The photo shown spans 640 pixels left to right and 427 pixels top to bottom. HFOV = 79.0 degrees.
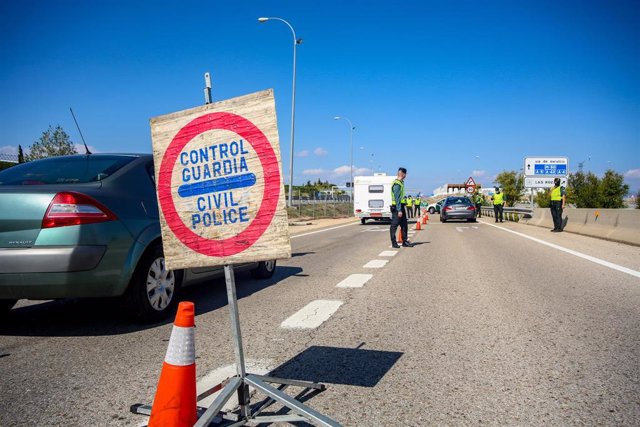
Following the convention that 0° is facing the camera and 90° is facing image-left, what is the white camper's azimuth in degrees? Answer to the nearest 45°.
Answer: approximately 180°

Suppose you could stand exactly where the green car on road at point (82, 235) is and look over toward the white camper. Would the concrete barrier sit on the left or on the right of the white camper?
right

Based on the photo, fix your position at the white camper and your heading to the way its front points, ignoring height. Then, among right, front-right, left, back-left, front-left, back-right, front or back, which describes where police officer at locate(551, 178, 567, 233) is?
back-right

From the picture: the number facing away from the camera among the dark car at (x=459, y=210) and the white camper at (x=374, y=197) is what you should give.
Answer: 2

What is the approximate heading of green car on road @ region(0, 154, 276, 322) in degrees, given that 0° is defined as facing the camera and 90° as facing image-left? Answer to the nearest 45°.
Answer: approximately 225°

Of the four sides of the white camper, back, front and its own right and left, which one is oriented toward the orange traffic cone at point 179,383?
back

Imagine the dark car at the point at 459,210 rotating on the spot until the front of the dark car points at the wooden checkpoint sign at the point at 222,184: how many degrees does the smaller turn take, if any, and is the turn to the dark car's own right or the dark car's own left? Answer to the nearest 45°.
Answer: approximately 180°

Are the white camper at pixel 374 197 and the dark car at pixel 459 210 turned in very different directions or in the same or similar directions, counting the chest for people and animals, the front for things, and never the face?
same or similar directions

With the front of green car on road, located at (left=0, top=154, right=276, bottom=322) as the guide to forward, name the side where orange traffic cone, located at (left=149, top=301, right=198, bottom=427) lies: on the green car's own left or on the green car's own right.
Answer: on the green car's own right

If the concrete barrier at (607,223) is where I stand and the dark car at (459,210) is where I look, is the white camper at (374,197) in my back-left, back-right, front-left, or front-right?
front-left

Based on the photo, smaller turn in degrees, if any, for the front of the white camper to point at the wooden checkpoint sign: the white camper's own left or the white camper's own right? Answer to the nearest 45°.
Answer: approximately 180°

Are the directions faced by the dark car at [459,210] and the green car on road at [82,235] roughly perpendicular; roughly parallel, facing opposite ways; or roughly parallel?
roughly parallel

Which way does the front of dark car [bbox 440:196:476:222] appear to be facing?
away from the camera
